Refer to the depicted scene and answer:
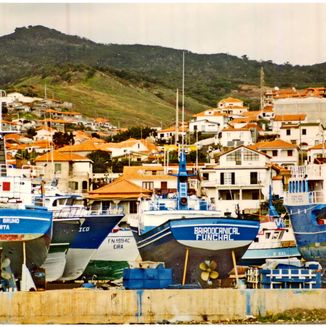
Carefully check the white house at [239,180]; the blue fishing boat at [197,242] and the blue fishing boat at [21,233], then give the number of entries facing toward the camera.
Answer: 1

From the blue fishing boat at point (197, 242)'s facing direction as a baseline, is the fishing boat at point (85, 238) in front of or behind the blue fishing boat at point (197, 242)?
in front

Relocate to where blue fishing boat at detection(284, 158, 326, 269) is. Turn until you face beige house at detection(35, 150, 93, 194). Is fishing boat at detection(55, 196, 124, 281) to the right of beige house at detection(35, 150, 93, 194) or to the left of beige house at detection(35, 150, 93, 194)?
left

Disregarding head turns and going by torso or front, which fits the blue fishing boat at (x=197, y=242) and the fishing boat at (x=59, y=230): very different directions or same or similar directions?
very different directions

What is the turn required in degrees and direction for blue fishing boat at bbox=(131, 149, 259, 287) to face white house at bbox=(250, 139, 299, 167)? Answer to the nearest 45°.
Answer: approximately 45° to its right

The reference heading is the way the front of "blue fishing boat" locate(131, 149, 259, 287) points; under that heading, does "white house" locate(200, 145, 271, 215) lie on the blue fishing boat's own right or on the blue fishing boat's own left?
on the blue fishing boat's own right

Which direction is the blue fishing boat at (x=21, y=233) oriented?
away from the camera
